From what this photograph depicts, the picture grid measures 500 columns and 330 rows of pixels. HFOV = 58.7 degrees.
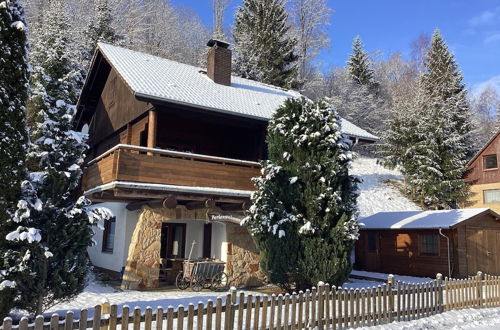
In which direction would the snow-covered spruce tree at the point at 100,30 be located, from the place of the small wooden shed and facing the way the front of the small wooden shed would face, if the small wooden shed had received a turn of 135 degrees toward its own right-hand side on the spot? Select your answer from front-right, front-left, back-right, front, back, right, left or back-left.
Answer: front

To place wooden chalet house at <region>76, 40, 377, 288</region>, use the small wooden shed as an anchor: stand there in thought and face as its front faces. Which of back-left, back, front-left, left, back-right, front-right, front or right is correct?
right

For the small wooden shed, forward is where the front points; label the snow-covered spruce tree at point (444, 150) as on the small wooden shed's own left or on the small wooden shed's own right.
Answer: on the small wooden shed's own left

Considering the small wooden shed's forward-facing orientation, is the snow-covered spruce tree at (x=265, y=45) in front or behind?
behind

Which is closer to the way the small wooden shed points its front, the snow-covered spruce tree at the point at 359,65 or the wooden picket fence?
the wooden picket fence

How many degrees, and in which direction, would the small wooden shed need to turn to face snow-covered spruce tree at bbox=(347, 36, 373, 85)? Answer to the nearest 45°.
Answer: approximately 135° to its left

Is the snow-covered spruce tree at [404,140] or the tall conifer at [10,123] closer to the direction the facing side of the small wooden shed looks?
the tall conifer

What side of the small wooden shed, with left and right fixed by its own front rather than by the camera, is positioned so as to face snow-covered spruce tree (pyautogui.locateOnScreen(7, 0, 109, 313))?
right

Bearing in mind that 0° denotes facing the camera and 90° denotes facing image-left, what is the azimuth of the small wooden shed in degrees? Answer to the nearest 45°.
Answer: approximately 315°

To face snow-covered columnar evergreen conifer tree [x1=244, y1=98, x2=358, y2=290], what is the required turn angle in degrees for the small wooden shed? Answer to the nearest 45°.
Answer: approximately 45° to its right
